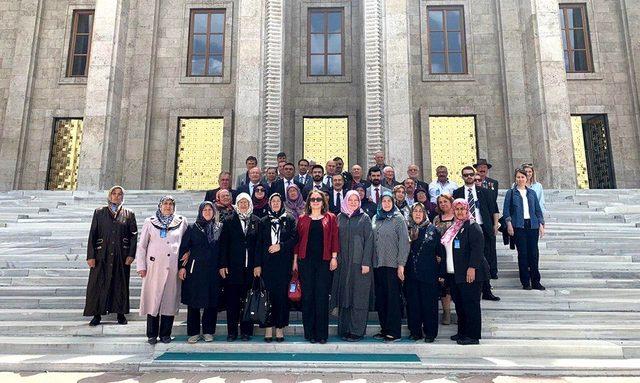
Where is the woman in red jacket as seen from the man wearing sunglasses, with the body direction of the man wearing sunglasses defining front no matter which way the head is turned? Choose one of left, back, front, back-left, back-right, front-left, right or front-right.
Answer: front-right

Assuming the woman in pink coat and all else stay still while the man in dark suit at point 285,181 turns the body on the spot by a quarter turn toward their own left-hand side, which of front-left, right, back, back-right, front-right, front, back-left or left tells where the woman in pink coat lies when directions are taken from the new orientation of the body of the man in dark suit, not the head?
back-right

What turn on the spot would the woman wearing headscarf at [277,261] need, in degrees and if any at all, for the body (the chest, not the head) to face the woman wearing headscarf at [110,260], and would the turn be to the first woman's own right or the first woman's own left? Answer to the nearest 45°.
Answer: approximately 90° to the first woman's own right

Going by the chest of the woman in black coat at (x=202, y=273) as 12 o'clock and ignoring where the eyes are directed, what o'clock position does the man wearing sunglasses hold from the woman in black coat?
The man wearing sunglasses is roughly at 9 o'clock from the woman in black coat.

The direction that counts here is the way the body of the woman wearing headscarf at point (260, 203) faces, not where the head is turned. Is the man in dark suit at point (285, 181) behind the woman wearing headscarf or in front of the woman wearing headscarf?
behind

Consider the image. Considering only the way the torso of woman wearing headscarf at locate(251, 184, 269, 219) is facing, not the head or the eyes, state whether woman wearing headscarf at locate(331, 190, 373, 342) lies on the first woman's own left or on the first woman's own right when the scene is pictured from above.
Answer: on the first woman's own left

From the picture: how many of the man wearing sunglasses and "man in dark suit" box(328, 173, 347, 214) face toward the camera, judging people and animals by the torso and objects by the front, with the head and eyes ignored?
2

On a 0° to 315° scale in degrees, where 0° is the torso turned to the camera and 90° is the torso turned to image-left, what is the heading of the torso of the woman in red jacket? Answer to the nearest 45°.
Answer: approximately 0°

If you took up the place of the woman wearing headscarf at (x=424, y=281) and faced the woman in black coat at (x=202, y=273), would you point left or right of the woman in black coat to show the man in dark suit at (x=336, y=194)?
right

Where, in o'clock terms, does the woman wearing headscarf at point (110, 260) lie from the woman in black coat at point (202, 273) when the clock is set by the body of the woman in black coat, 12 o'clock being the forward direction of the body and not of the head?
The woman wearing headscarf is roughly at 4 o'clock from the woman in black coat.

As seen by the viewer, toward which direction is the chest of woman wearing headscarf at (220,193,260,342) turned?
toward the camera

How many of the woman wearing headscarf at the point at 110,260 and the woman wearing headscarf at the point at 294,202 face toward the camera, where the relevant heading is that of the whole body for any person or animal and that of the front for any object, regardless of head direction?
2

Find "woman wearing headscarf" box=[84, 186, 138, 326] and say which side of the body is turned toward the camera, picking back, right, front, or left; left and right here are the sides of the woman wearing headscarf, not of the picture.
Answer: front

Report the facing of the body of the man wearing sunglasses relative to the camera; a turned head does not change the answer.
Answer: toward the camera

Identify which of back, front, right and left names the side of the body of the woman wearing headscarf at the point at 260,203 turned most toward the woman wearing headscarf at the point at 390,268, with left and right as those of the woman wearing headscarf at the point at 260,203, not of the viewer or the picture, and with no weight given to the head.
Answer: left
